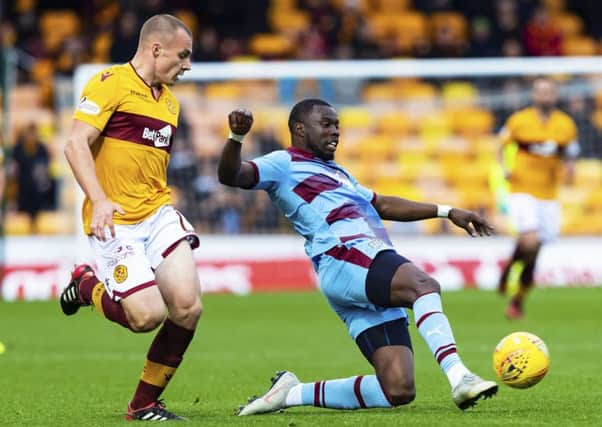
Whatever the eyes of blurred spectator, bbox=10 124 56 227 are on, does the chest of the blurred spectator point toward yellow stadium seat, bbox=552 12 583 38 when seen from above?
no

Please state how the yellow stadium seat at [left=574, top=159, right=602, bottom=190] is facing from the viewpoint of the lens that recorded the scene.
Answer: facing the viewer

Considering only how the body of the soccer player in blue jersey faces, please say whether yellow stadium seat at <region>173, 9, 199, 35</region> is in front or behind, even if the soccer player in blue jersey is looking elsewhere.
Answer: behind

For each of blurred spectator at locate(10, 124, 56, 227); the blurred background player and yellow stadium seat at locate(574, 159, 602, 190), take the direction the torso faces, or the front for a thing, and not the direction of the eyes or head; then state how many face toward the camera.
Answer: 3

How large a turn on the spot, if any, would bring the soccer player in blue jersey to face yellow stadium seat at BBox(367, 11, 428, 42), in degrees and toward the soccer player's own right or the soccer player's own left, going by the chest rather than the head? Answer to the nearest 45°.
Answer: approximately 135° to the soccer player's own left

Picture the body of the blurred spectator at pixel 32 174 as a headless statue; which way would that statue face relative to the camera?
toward the camera

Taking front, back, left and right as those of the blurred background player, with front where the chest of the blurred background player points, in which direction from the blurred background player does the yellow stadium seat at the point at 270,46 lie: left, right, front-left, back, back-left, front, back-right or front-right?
back-right

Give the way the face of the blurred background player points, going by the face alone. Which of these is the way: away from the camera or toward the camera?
toward the camera

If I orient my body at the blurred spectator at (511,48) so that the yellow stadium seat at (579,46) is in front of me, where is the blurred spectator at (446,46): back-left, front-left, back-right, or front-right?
back-left

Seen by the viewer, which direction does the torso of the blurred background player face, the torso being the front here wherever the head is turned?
toward the camera

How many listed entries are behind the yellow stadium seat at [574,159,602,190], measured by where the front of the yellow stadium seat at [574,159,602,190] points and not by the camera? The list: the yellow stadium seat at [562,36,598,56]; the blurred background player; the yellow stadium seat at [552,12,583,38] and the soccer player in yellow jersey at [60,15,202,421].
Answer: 2

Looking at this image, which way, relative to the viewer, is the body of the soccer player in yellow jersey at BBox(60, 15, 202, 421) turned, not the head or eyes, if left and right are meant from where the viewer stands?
facing the viewer and to the right of the viewer

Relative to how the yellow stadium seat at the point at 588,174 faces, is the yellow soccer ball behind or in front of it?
in front

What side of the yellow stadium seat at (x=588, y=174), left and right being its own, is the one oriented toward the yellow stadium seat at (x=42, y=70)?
right

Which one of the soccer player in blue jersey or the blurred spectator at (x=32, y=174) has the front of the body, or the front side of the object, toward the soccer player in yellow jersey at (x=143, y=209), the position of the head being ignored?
the blurred spectator

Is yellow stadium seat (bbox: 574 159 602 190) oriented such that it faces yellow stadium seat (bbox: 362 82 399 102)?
no

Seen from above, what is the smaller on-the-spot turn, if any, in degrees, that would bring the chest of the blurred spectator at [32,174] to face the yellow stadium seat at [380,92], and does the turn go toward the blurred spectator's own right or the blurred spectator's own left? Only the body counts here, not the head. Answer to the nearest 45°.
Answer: approximately 90° to the blurred spectator's own left
